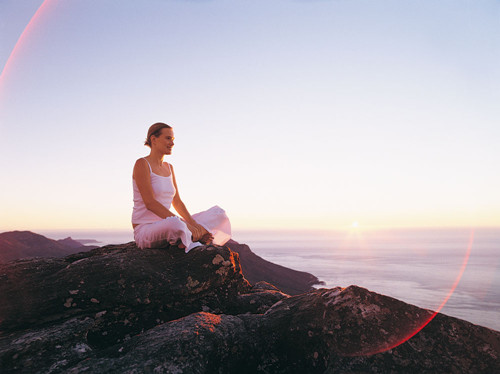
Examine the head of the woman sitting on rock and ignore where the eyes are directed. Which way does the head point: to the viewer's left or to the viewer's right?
to the viewer's right

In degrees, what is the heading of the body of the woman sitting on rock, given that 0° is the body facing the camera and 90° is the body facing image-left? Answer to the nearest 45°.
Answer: approximately 315°
